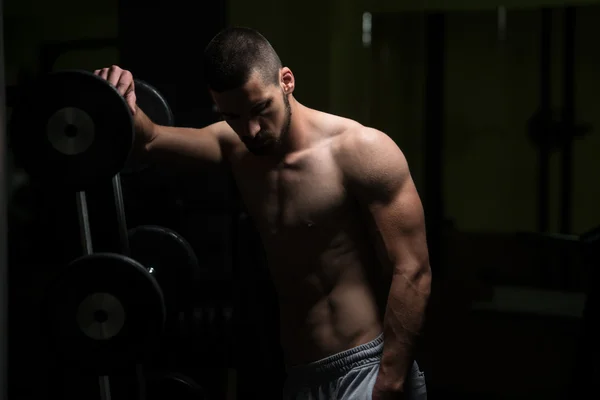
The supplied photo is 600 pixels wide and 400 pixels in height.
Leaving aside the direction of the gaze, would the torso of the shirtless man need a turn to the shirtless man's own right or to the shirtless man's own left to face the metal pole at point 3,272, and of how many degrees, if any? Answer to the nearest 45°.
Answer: approximately 90° to the shirtless man's own right

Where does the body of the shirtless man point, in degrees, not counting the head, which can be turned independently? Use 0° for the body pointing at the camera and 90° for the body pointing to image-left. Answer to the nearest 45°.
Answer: approximately 45°
